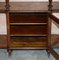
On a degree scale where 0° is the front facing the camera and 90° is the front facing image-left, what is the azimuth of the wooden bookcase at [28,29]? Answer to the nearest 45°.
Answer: approximately 0°
